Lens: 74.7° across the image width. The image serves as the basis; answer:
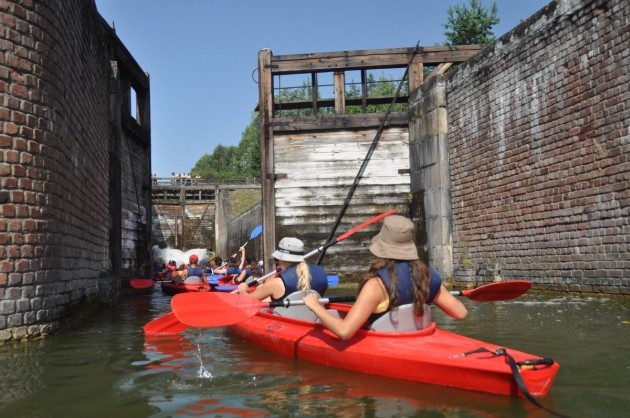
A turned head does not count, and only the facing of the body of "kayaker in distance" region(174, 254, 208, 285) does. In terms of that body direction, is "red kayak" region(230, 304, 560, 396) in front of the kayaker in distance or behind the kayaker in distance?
behind

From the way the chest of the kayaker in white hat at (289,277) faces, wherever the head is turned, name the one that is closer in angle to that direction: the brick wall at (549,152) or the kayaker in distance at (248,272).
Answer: the kayaker in distance

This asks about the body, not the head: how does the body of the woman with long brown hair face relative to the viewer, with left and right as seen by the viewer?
facing away from the viewer and to the left of the viewer

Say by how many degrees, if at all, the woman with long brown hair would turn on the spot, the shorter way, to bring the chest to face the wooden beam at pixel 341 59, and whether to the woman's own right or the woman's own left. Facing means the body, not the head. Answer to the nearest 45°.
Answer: approximately 45° to the woman's own right

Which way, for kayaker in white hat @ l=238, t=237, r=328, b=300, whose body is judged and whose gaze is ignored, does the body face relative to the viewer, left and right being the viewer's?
facing away from the viewer and to the left of the viewer

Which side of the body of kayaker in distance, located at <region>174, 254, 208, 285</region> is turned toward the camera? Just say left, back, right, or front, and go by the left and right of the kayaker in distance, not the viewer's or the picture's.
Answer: back

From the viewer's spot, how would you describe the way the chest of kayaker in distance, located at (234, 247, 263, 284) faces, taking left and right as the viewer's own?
facing away from the viewer and to the left of the viewer

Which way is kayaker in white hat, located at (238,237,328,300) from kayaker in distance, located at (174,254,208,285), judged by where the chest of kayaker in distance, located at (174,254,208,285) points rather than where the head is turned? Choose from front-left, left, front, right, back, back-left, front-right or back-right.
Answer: back

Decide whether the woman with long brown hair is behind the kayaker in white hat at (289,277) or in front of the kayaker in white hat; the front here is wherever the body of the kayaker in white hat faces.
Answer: behind

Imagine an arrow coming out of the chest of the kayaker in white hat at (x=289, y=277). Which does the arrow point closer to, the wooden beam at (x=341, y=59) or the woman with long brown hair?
the wooden beam

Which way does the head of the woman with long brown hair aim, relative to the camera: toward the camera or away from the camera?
away from the camera
